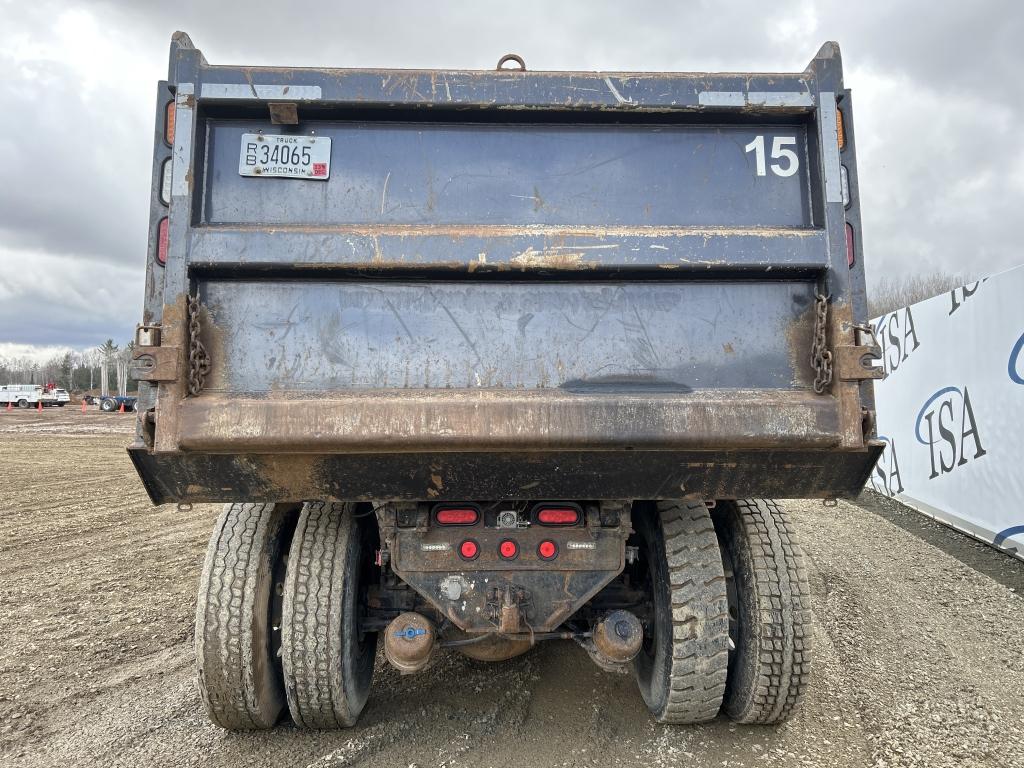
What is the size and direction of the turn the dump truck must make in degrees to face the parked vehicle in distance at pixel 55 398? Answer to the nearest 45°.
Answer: approximately 45° to its left

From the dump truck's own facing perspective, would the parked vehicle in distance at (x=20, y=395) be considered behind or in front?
in front

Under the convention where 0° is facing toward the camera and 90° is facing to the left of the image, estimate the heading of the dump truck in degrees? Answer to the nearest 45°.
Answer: approximately 180°

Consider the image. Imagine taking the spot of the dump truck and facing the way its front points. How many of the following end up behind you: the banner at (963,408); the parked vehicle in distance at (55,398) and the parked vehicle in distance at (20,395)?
0

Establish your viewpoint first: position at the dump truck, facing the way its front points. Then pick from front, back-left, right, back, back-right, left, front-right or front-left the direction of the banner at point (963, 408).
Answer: front-right
